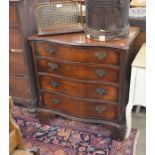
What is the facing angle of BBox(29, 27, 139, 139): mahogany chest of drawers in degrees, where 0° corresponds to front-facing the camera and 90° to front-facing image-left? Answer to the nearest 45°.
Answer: approximately 45°

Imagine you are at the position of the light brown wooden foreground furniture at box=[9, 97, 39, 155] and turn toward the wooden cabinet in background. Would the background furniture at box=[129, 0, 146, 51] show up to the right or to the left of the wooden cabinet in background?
right
